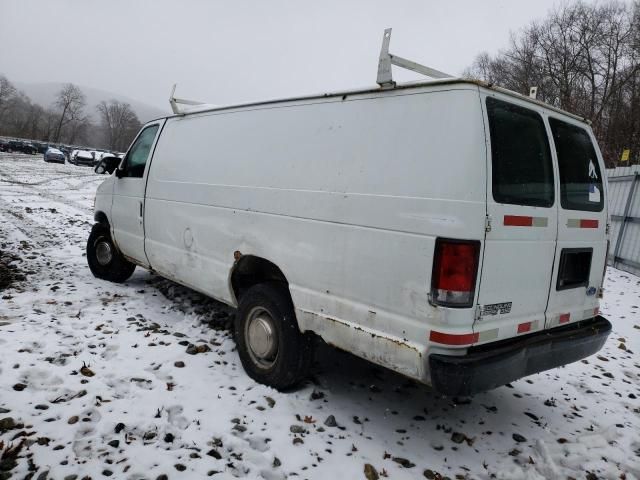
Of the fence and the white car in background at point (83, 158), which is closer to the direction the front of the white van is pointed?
the white car in background

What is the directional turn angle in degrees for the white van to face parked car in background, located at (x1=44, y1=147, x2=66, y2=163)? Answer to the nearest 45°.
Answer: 0° — it already faces it

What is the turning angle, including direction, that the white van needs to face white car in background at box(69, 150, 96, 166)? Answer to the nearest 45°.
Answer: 0° — it already faces it

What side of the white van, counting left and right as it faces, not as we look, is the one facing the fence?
right

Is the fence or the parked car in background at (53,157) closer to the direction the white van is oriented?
the parked car in background

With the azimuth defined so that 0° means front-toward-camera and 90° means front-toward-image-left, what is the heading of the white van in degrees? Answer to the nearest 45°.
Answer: approximately 135°
